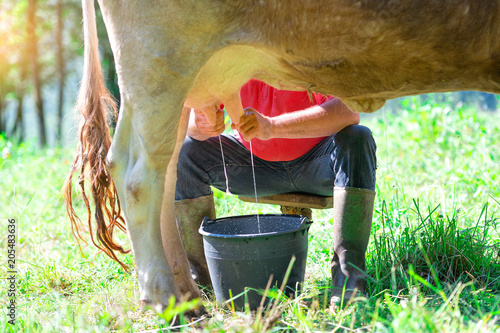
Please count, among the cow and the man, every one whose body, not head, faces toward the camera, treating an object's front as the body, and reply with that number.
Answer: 1

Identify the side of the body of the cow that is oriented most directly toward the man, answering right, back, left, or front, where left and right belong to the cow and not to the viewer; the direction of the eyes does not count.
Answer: left

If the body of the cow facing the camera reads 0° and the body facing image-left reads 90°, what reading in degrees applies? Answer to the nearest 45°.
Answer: approximately 270°

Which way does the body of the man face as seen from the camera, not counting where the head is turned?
toward the camera

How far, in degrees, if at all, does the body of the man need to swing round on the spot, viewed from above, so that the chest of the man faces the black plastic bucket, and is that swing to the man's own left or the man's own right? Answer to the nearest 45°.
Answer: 0° — they already face it

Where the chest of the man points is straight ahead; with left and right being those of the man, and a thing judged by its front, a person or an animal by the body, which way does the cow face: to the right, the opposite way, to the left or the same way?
to the left

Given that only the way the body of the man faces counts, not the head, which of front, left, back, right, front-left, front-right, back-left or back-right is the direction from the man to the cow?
front
